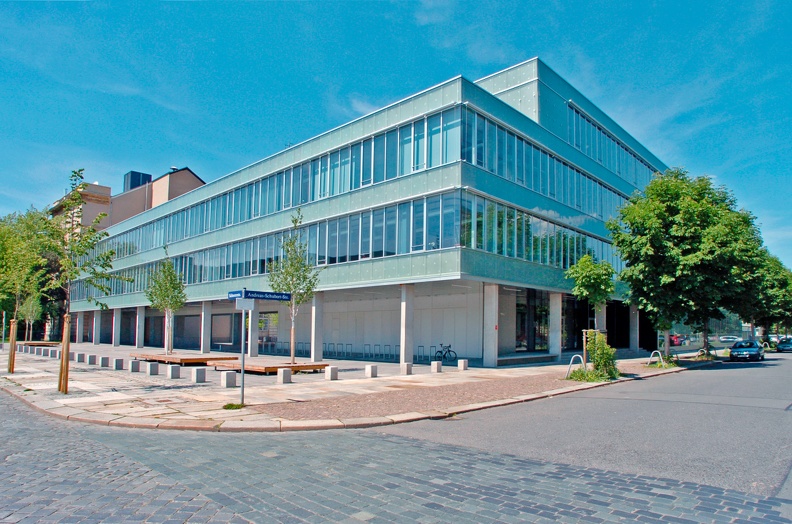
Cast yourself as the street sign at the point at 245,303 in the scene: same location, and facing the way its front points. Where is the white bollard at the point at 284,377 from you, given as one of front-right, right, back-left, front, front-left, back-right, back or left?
back

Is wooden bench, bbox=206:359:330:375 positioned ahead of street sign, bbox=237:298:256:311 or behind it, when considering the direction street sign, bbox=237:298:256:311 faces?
behind

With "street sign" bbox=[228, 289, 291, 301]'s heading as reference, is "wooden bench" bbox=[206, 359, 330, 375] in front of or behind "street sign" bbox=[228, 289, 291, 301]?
behind

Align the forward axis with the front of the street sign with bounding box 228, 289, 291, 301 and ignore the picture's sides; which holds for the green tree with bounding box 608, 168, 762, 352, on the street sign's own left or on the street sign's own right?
on the street sign's own left

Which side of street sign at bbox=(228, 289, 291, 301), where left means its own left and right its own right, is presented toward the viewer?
front

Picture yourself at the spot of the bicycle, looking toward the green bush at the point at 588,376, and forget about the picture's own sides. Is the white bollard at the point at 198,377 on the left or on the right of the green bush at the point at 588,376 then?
right

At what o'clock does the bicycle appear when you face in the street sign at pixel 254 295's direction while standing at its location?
The bicycle is roughly at 7 o'clock from the street sign.

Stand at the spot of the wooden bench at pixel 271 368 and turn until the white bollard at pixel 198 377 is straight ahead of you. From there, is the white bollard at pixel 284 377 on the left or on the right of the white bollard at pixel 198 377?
left
